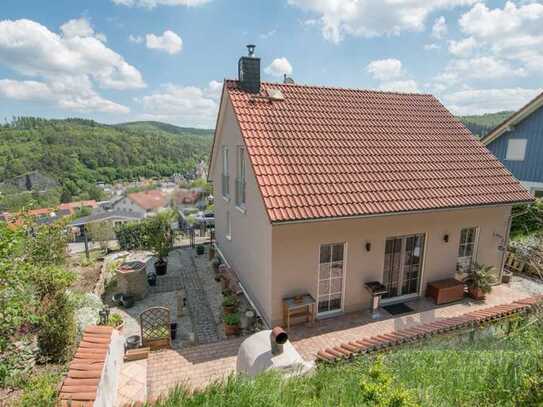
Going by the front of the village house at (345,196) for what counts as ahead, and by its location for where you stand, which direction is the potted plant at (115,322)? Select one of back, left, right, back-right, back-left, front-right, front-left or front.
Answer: right

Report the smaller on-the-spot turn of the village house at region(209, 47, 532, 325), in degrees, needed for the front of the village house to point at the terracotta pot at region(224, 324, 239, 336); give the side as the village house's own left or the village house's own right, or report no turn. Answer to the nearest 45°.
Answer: approximately 90° to the village house's own right

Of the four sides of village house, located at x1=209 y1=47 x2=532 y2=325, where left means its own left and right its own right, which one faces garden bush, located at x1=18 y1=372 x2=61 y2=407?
right

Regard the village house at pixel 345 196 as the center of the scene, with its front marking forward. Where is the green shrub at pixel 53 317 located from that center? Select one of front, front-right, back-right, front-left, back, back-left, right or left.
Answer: right

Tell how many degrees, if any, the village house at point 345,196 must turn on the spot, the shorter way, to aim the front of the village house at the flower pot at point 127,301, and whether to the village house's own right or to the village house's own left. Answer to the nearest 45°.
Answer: approximately 135° to the village house's own right

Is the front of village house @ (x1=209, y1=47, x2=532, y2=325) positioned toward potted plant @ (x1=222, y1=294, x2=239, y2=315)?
no

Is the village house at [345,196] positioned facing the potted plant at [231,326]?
no

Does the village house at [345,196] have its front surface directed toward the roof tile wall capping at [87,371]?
no

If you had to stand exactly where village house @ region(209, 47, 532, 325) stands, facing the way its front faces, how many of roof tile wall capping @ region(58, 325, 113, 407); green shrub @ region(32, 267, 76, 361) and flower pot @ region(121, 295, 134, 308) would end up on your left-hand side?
0
